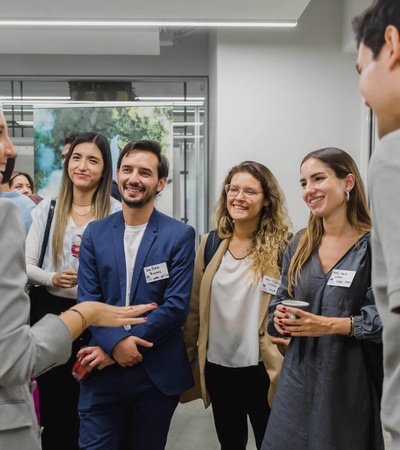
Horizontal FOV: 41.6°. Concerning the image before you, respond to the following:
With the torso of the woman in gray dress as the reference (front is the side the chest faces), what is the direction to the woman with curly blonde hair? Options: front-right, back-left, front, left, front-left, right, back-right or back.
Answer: right

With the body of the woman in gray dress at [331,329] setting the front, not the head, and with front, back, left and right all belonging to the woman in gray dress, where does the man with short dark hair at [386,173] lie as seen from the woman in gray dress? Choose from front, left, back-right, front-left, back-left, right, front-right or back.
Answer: front-left

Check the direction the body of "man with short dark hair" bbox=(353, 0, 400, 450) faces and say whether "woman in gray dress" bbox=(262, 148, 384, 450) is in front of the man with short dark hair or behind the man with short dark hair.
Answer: in front

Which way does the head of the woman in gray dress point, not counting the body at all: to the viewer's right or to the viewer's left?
to the viewer's left

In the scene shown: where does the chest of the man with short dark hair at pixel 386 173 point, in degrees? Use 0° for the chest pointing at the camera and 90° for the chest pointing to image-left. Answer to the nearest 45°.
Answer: approximately 135°

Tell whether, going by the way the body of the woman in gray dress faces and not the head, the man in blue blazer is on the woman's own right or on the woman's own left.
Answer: on the woman's own right

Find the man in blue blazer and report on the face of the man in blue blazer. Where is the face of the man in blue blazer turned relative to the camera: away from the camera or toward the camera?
toward the camera

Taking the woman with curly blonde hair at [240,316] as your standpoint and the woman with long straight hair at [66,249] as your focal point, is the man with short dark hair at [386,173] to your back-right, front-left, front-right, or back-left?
back-left

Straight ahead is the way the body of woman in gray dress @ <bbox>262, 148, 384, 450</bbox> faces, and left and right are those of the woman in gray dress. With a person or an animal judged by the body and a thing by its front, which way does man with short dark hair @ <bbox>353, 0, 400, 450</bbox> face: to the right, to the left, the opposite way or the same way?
to the right

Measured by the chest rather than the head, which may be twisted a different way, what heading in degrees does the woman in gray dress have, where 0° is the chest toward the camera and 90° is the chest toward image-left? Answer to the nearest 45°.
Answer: approximately 45°

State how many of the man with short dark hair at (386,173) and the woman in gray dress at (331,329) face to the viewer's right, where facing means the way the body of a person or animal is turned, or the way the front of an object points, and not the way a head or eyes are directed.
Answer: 0

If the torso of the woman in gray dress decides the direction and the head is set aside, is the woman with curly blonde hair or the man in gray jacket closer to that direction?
the man in gray jacket

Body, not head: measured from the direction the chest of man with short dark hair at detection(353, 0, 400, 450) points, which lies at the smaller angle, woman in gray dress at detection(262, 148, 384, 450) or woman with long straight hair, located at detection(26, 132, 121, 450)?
the woman with long straight hair

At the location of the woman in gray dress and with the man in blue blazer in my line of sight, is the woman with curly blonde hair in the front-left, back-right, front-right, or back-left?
front-right

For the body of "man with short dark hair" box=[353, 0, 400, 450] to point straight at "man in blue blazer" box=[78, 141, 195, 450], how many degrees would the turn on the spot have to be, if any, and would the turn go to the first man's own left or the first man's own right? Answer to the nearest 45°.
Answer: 0° — they already face them
